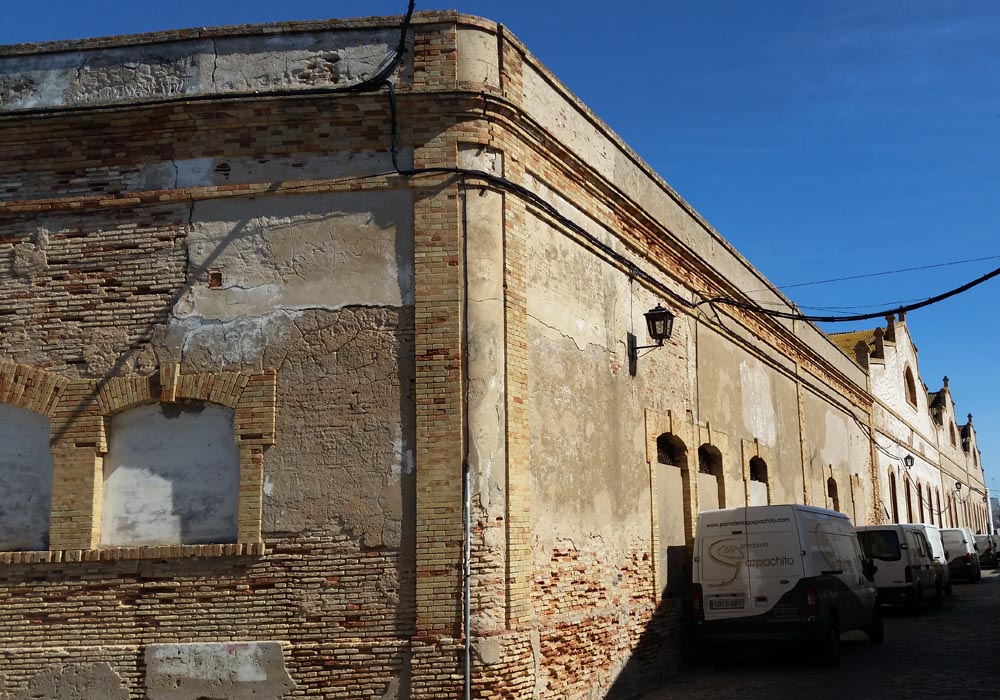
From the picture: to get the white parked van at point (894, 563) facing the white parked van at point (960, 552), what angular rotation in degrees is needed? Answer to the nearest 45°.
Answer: approximately 45° to its left

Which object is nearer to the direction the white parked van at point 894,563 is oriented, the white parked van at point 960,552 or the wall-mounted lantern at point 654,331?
the white parked van at point 960,552

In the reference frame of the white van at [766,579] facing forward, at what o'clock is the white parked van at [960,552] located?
The white parked van is roughly at 11 o'clock from the white van.

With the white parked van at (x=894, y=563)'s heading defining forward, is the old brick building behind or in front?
behind

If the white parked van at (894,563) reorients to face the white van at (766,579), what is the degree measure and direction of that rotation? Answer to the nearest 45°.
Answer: approximately 135° to its right

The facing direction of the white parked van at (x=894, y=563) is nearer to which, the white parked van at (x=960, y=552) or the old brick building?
the white parked van at (x=960, y=552)

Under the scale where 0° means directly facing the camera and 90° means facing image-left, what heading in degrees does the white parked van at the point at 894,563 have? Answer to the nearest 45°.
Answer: approximately 225°

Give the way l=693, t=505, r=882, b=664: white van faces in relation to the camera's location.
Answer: facing away from the viewer and to the right of the viewer
